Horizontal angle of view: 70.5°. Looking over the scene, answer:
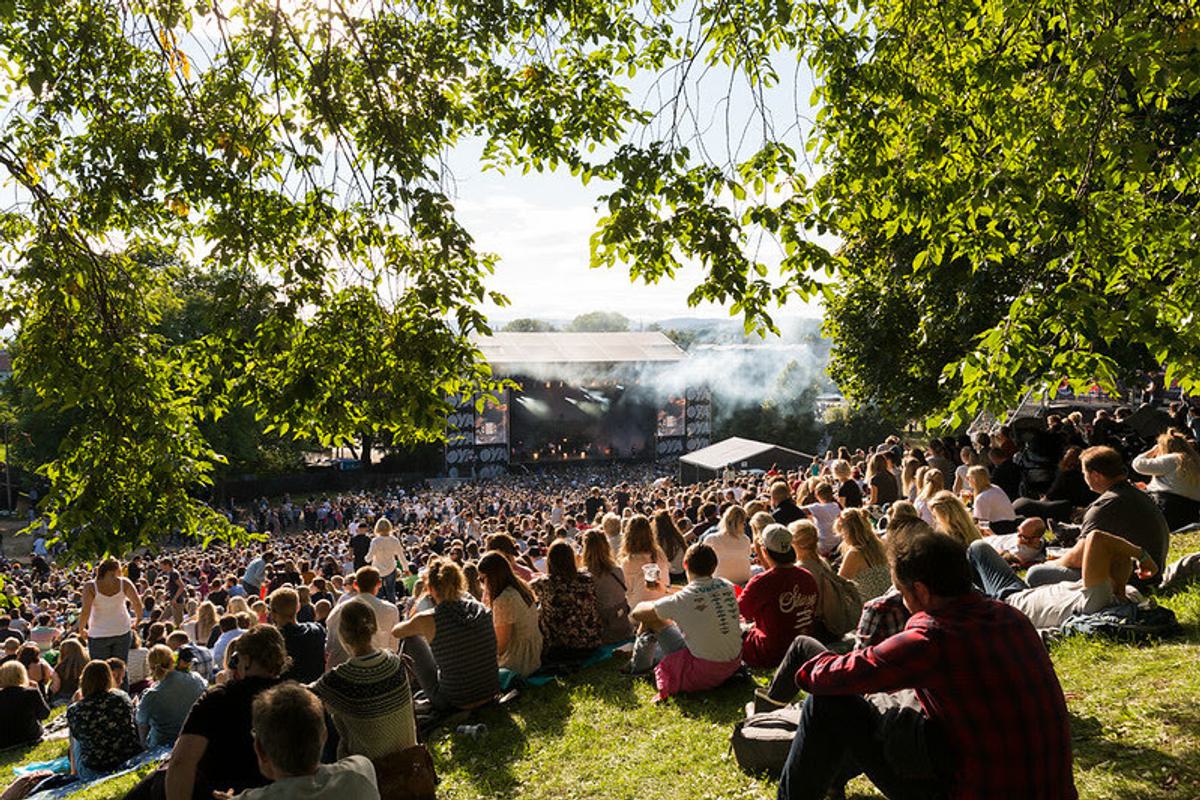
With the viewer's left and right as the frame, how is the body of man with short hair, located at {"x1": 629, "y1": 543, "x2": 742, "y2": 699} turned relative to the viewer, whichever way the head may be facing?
facing away from the viewer and to the left of the viewer

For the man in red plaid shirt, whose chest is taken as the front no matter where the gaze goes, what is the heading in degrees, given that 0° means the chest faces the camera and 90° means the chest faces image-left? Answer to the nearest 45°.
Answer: approximately 135°

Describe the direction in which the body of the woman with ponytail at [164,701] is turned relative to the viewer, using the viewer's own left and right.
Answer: facing away from the viewer

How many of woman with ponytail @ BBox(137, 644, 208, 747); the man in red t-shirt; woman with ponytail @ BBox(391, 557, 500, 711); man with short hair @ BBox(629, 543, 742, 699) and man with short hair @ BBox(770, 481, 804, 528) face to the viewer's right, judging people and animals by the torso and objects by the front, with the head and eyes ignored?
0

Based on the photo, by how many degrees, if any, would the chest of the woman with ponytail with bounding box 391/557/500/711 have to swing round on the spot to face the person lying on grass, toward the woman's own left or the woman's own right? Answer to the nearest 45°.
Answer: approximately 135° to the woman's own right

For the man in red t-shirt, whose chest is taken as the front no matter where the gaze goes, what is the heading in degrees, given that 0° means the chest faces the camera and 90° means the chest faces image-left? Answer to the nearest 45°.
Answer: approximately 135°

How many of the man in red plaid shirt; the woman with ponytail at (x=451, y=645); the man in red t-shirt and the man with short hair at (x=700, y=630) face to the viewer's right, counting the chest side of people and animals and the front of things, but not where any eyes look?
0

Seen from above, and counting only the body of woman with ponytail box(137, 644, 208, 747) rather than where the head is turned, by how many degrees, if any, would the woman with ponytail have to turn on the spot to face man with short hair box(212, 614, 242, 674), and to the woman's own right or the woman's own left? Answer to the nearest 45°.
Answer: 0° — they already face them

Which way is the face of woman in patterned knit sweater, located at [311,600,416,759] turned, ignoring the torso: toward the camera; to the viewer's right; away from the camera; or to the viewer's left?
away from the camera

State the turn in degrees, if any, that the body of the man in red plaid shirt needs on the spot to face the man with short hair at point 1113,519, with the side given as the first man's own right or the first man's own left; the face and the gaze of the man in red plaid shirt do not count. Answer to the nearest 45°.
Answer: approximately 45° to the first man's own right

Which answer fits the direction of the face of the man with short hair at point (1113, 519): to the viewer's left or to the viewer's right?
to the viewer's left

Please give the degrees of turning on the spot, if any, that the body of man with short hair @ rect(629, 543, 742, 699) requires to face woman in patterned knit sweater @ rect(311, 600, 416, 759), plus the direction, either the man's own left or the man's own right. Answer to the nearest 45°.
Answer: approximately 90° to the man's own left

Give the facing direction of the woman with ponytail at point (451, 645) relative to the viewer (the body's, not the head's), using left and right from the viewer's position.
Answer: facing away from the viewer and to the left of the viewer

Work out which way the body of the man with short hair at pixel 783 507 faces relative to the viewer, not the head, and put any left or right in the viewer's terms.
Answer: facing away from the viewer and to the left of the viewer

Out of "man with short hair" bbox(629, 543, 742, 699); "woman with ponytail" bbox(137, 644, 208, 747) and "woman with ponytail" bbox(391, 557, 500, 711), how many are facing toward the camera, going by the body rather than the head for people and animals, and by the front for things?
0

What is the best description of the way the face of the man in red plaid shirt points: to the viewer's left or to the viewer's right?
to the viewer's left

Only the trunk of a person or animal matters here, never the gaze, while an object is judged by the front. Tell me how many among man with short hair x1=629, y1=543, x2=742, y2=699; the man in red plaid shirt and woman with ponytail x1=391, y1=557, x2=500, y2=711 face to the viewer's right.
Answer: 0

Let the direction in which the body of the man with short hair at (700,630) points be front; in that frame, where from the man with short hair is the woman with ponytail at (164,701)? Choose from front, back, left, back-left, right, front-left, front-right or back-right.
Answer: front-left

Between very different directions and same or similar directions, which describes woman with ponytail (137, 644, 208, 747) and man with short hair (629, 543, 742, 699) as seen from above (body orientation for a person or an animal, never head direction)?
same or similar directions
